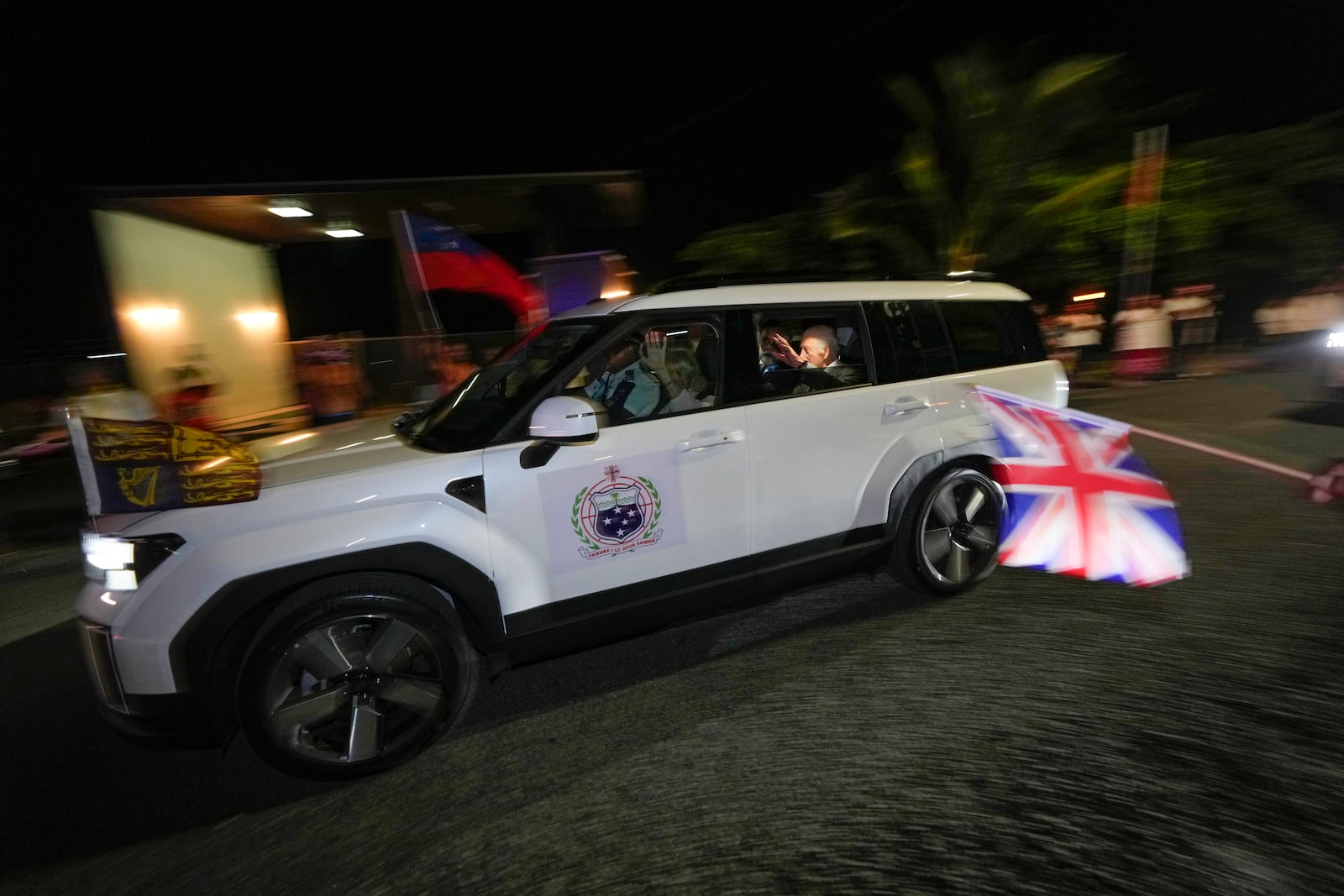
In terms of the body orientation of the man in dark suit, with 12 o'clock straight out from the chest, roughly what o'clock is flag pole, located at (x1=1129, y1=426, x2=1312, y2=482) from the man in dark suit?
The flag pole is roughly at 6 o'clock from the man in dark suit.

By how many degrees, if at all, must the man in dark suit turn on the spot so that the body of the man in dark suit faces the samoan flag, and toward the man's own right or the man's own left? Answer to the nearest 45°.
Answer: approximately 90° to the man's own right

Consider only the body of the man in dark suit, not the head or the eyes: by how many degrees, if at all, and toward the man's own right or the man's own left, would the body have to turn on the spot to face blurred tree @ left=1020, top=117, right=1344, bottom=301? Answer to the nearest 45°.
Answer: approximately 180°

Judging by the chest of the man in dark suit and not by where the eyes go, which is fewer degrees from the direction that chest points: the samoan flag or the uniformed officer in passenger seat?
the uniformed officer in passenger seat

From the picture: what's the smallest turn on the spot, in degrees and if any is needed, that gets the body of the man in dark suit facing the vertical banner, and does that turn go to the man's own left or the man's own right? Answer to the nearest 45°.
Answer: approximately 180°

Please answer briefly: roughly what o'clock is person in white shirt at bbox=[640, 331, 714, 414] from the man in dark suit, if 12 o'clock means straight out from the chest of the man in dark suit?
The person in white shirt is roughly at 12 o'clock from the man in dark suit.

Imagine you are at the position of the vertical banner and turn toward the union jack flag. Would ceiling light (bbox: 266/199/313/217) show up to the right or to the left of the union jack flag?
right

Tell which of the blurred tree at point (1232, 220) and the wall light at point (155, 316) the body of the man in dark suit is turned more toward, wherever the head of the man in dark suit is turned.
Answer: the wall light

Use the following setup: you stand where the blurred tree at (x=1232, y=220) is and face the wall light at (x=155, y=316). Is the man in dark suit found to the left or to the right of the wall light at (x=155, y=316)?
left

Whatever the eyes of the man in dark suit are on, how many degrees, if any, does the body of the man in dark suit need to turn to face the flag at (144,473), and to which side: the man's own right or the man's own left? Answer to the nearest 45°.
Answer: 0° — they already face it

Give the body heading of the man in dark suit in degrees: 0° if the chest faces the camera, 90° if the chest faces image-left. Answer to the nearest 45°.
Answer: approximately 45°

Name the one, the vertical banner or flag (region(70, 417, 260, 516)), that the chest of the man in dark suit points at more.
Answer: the flag

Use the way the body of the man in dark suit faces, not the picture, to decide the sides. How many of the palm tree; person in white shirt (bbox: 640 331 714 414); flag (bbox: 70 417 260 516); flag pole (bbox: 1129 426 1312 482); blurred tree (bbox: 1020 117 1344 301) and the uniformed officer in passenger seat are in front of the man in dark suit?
3
